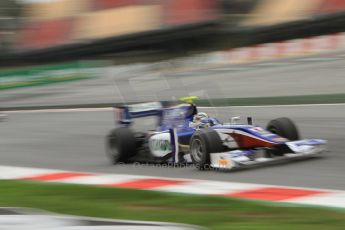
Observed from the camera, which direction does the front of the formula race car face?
facing the viewer and to the right of the viewer
